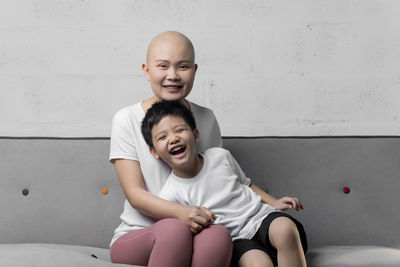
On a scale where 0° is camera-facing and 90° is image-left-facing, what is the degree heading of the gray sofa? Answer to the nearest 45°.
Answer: approximately 0°
